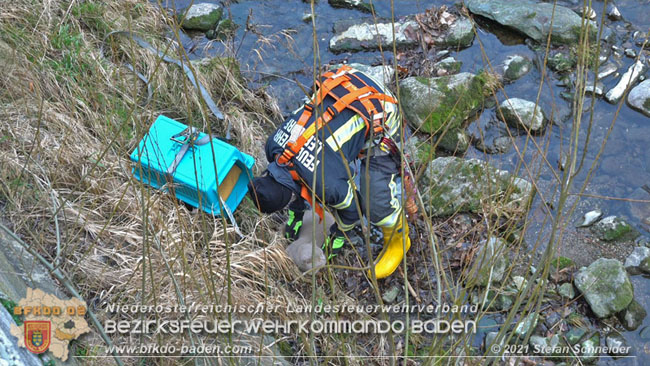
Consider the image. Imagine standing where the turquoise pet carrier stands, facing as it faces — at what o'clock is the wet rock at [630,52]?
The wet rock is roughly at 10 o'clock from the turquoise pet carrier.

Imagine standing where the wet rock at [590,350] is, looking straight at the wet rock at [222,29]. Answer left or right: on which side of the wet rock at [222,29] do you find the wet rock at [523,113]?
right

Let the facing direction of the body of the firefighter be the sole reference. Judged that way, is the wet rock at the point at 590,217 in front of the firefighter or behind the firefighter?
behind

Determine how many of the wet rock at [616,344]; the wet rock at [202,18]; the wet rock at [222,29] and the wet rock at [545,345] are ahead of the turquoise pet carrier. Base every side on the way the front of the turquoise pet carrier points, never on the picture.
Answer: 2

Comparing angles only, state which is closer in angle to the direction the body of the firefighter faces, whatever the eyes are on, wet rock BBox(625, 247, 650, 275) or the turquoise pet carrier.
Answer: the turquoise pet carrier

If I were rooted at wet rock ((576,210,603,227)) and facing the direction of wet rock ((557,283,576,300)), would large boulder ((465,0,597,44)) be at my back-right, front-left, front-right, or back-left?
back-right

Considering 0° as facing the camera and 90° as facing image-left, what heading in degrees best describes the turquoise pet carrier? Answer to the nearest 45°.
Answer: approximately 315°
